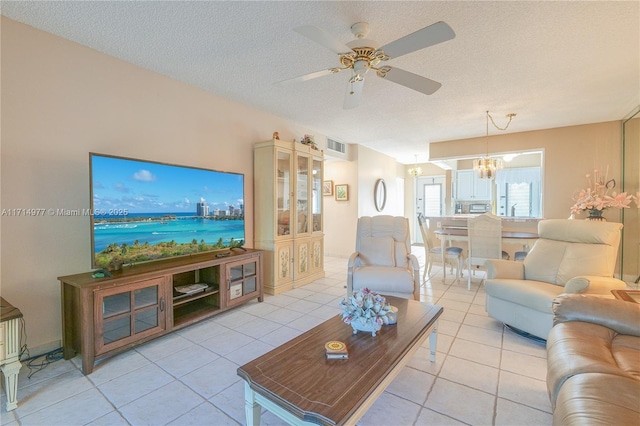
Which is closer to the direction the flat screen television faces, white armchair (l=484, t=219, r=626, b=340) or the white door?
the white armchair

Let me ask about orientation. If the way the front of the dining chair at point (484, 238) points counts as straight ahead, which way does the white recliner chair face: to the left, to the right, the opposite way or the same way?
the opposite way

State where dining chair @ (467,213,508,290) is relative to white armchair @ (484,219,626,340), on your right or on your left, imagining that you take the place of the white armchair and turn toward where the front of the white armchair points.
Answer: on your right

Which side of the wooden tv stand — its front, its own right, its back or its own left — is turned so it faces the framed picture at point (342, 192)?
left

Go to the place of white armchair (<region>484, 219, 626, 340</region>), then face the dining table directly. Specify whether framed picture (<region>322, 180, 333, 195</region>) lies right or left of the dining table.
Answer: left

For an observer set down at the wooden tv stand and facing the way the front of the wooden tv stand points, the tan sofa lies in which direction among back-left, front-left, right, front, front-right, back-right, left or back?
front

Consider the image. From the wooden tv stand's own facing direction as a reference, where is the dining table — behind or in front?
in front

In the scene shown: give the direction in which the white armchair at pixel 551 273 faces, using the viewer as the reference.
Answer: facing the viewer and to the left of the viewer

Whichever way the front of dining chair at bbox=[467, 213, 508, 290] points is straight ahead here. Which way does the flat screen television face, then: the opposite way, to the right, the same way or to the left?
to the right

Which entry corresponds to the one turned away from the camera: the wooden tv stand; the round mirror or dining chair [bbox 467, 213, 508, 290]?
the dining chair

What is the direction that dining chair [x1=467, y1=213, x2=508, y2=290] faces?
away from the camera

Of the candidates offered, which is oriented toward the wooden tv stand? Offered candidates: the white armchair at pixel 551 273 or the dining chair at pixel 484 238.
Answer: the white armchair

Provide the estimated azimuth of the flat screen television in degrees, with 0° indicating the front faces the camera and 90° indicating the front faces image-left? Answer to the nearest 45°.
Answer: approximately 315°

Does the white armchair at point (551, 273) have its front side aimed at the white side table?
yes

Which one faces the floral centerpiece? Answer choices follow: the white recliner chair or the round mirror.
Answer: the white recliner chair

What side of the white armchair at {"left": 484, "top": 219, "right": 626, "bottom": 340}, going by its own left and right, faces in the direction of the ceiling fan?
front
